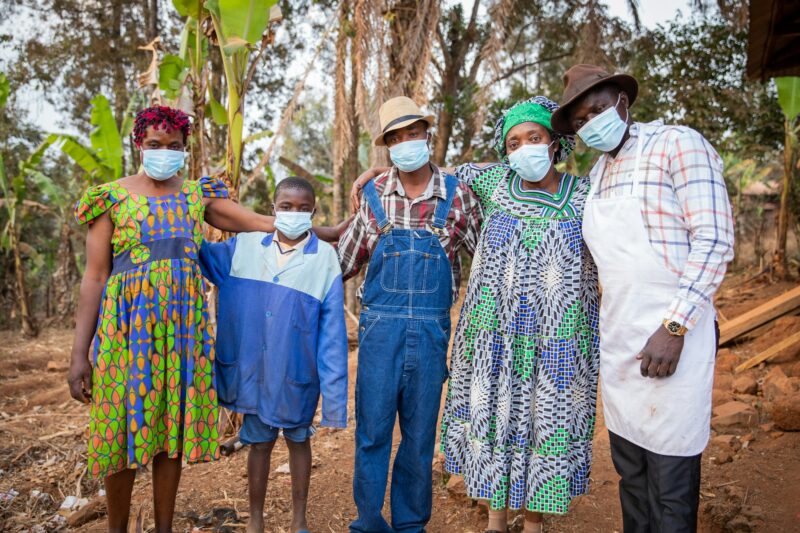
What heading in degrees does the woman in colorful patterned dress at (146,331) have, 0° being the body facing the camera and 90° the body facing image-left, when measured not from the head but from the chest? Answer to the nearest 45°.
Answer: approximately 0°

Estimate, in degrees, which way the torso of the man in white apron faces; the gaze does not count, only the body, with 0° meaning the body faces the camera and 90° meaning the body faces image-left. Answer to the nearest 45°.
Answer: approximately 45°

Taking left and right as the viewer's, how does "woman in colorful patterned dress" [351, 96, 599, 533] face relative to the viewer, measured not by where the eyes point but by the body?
facing the viewer

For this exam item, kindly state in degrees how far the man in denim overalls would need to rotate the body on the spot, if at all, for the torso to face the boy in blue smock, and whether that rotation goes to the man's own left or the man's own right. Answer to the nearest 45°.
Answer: approximately 90° to the man's own right

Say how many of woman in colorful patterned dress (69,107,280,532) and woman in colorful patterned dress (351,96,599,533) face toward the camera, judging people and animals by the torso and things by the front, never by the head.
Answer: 2

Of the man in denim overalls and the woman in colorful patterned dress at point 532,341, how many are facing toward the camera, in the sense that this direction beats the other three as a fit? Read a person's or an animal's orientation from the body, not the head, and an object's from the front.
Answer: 2

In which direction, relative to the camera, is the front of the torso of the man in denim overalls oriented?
toward the camera

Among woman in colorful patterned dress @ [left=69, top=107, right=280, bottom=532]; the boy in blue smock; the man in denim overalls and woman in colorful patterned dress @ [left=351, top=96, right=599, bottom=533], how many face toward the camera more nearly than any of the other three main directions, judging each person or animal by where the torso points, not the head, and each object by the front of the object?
4

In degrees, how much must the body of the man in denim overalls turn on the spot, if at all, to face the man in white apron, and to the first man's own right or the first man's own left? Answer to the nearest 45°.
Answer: approximately 45° to the first man's own left
